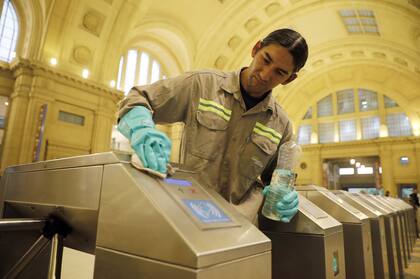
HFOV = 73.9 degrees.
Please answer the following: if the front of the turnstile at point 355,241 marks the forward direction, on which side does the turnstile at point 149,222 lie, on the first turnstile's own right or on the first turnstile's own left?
on the first turnstile's own right

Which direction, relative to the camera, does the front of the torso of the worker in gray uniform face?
toward the camera

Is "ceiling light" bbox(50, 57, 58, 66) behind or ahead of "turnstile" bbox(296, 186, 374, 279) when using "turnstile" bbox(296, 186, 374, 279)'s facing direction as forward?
behind

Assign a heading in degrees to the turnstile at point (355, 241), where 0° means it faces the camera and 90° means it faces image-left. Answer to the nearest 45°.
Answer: approximately 315°

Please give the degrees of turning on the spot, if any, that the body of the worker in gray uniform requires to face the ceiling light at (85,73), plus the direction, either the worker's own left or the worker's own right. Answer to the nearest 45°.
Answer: approximately 135° to the worker's own right

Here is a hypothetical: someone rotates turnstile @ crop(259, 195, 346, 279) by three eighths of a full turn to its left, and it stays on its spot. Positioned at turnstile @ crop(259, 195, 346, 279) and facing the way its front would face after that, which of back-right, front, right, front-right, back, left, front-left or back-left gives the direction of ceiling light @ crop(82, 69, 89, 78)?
front-left

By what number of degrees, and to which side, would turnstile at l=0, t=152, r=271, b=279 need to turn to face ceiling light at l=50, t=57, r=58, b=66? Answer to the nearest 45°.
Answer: approximately 135° to its left

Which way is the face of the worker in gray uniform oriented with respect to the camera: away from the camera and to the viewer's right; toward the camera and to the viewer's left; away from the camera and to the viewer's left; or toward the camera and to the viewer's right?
toward the camera and to the viewer's left

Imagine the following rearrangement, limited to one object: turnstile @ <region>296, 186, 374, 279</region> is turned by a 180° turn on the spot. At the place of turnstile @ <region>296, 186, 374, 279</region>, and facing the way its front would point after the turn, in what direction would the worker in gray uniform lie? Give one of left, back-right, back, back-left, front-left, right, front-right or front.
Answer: left

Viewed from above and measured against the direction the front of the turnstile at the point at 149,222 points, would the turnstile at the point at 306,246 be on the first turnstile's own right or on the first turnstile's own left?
on the first turnstile's own left

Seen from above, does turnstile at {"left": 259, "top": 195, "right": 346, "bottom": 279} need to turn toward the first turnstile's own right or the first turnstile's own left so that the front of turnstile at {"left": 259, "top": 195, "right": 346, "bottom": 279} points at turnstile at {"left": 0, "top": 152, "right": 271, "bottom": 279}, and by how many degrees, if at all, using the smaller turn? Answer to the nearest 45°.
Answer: approximately 90° to the first turnstile's own right

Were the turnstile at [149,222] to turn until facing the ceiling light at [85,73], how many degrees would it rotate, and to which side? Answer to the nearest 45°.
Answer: approximately 135° to its left

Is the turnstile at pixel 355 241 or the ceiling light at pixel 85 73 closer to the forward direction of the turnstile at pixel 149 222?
the turnstile

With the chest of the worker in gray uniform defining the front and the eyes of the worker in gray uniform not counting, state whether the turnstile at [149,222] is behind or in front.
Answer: in front
